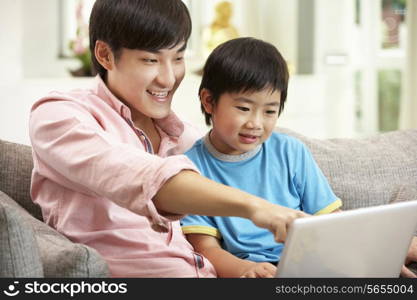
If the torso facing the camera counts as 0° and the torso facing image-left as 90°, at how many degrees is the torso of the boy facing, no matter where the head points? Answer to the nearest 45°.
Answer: approximately 315°

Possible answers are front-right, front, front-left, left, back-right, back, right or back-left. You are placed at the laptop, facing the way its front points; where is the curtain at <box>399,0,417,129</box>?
front-right

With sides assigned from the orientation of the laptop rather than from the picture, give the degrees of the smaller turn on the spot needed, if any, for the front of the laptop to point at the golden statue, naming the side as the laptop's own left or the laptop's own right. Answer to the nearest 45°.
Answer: approximately 45° to the laptop's own right

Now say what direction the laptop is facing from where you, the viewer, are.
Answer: facing away from the viewer and to the left of the viewer

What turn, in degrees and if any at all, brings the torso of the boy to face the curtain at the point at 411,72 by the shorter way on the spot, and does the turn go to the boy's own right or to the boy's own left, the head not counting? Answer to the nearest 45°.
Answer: approximately 135° to the boy's own left
